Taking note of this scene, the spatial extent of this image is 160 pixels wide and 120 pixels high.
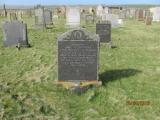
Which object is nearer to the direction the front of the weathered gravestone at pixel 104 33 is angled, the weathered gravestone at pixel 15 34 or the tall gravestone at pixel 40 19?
the weathered gravestone

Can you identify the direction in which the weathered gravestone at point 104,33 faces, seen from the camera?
facing the viewer

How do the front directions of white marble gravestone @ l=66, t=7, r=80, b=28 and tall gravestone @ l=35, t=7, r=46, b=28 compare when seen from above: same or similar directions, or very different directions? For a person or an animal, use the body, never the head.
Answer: same or similar directions

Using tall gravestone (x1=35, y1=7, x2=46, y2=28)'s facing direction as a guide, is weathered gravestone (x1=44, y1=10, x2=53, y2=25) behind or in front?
behind

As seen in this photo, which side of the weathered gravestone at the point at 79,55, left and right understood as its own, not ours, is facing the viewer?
front

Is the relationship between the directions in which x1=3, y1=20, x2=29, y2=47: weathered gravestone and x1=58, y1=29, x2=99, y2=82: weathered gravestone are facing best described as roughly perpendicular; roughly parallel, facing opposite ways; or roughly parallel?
roughly parallel

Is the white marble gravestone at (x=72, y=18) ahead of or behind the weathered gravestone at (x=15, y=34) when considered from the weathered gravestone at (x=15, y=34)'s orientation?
behind

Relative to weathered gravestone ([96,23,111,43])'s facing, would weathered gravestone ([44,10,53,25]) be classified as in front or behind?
behind

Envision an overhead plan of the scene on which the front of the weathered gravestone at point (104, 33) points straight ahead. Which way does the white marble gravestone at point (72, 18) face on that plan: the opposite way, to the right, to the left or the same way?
the same way

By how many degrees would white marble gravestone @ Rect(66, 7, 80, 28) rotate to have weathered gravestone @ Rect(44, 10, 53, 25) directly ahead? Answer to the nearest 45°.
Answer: approximately 135° to its right

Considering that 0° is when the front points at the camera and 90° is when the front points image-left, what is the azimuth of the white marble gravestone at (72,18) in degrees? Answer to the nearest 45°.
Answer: approximately 0°

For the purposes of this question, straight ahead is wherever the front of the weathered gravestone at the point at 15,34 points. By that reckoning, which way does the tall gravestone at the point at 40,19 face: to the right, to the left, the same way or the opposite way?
the same way

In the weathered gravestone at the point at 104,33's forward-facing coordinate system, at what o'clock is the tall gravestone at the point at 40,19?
The tall gravestone is roughly at 5 o'clock from the weathered gravestone.

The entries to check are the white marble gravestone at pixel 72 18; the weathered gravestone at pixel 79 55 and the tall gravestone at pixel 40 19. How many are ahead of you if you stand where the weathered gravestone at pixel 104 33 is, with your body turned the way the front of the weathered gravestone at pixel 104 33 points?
1

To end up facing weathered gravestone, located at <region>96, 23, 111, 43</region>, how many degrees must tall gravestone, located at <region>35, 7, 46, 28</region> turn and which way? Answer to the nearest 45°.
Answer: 0° — it already faces it

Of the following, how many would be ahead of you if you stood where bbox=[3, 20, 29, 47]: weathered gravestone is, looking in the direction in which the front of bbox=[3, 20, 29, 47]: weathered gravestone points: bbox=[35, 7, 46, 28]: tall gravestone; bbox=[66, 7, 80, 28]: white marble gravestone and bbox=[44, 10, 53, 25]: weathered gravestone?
0

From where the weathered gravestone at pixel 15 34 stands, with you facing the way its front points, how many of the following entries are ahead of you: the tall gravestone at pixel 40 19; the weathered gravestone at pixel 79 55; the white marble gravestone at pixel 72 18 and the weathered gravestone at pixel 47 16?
1

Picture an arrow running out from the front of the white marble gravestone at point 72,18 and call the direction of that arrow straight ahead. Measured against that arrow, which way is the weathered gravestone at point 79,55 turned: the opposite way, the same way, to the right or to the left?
the same way

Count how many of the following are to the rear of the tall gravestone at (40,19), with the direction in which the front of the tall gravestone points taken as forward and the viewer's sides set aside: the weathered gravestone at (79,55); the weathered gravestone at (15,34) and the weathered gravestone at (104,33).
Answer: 0

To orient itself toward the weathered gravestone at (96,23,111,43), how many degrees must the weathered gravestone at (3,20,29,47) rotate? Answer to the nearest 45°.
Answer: approximately 90° to its left

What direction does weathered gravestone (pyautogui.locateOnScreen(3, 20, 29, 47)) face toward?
toward the camera
